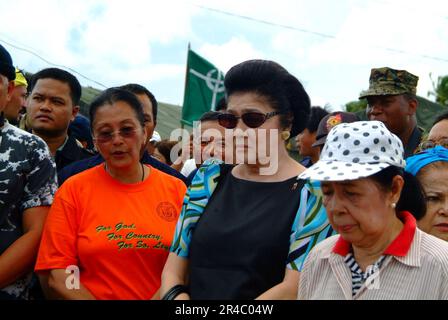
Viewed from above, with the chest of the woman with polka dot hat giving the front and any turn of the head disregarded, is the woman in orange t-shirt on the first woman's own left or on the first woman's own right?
on the first woman's own right

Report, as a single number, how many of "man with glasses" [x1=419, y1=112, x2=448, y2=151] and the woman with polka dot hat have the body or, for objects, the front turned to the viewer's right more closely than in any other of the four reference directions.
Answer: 0

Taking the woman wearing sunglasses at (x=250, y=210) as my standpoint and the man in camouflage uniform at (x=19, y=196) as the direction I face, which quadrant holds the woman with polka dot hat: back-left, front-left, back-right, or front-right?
back-left

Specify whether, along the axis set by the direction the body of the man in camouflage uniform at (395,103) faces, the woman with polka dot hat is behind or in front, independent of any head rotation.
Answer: in front

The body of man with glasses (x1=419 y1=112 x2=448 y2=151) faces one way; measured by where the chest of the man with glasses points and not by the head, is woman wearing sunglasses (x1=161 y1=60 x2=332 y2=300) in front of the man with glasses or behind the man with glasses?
in front

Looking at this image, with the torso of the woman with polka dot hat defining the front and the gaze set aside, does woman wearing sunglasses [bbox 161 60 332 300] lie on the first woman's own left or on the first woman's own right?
on the first woman's own right

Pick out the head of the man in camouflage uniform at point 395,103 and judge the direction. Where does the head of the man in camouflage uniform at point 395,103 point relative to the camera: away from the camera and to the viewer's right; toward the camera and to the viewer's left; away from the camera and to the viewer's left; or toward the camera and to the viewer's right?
toward the camera and to the viewer's left

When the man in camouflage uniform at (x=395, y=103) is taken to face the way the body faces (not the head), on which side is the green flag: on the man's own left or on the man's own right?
on the man's own right

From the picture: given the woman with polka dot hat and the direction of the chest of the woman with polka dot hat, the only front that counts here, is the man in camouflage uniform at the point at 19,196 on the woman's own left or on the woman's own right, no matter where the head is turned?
on the woman's own right

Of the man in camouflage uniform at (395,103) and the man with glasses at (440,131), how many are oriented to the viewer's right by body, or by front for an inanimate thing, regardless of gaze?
0

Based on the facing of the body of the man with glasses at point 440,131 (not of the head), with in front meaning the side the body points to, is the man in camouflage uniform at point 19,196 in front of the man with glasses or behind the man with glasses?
in front

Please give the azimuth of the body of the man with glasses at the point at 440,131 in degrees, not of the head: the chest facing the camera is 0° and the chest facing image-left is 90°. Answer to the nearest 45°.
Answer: approximately 45°
